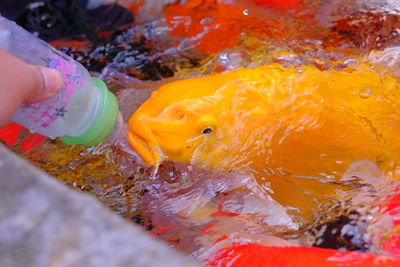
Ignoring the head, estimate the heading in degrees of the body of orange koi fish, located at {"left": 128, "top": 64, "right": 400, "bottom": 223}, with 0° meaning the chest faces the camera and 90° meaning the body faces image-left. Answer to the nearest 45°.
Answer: approximately 90°
